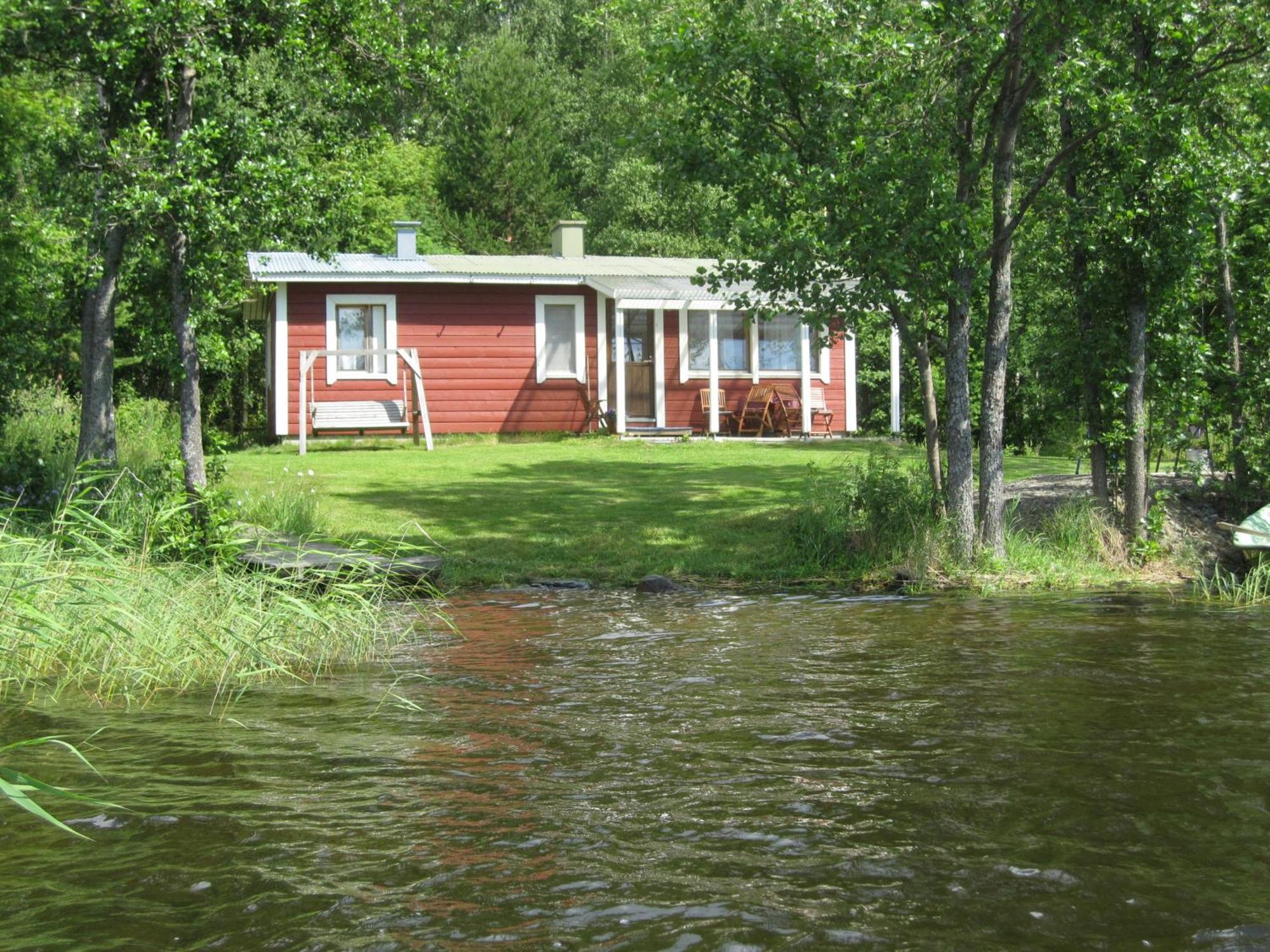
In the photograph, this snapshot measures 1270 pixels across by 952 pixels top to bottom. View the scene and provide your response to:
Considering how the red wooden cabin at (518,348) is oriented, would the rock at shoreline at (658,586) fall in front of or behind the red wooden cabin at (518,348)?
in front

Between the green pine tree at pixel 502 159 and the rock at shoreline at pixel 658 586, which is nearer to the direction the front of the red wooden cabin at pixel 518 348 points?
the rock at shoreline

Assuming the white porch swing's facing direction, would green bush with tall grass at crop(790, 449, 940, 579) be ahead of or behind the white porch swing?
ahead

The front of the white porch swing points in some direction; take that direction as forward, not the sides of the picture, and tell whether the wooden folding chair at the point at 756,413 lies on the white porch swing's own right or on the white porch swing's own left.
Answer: on the white porch swing's own left

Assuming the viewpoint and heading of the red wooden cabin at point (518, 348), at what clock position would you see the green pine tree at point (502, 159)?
The green pine tree is roughly at 6 o'clock from the red wooden cabin.

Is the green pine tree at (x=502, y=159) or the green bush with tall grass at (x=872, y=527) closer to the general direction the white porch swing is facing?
the green bush with tall grass

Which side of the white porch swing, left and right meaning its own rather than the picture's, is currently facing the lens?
front

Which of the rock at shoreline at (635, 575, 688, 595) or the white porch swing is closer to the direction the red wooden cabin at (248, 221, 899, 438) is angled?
the rock at shoreline

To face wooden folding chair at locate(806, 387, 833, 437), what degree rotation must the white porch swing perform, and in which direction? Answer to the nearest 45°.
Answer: approximately 90° to its left

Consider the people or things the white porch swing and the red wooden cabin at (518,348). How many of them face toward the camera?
2

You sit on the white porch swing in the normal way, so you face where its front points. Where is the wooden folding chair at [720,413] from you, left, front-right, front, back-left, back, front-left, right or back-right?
left

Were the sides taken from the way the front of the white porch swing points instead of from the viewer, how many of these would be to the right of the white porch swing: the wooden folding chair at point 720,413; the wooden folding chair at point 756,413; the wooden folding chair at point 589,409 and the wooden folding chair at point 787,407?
0

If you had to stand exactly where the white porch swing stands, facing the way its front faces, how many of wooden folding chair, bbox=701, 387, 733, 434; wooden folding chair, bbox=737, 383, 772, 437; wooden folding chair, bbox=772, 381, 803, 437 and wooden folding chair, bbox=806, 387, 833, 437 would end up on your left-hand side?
4

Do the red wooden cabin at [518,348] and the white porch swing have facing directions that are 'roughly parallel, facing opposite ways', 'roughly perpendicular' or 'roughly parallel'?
roughly parallel

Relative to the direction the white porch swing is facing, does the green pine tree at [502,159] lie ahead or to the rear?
to the rear

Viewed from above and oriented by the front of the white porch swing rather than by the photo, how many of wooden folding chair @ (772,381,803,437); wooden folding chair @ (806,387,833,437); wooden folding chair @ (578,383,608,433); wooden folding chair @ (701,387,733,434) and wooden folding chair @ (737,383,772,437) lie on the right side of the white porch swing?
0

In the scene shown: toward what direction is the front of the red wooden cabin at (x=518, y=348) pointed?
toward the camera

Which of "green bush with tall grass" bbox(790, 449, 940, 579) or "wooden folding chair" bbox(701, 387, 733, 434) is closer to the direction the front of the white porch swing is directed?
the green bush with tall grass

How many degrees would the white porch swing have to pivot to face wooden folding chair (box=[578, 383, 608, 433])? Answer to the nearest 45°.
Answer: approximately 90° to its left

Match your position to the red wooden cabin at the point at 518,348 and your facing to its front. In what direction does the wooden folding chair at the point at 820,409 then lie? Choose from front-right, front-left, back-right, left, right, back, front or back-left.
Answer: left
